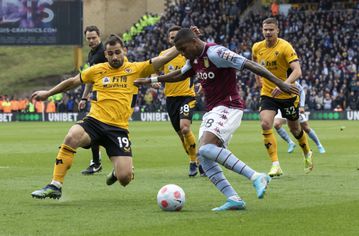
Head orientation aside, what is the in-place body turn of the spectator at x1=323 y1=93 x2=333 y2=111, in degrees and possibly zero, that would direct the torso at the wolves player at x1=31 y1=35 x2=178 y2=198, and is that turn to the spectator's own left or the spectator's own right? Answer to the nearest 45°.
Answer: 0° — they already face them

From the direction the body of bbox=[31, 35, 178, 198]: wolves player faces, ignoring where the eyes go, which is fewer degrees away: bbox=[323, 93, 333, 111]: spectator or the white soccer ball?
the white soccer ball

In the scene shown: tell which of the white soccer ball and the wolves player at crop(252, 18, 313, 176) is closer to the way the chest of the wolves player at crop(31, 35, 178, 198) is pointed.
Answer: the white soccer ball

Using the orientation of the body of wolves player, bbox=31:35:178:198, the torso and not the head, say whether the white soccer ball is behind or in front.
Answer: in front

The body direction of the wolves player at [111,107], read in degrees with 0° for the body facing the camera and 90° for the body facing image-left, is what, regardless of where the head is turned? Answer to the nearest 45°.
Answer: approximately 0°

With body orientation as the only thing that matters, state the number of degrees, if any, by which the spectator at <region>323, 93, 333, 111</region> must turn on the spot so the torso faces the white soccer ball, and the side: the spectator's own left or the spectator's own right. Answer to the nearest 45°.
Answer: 0° — they already face it
